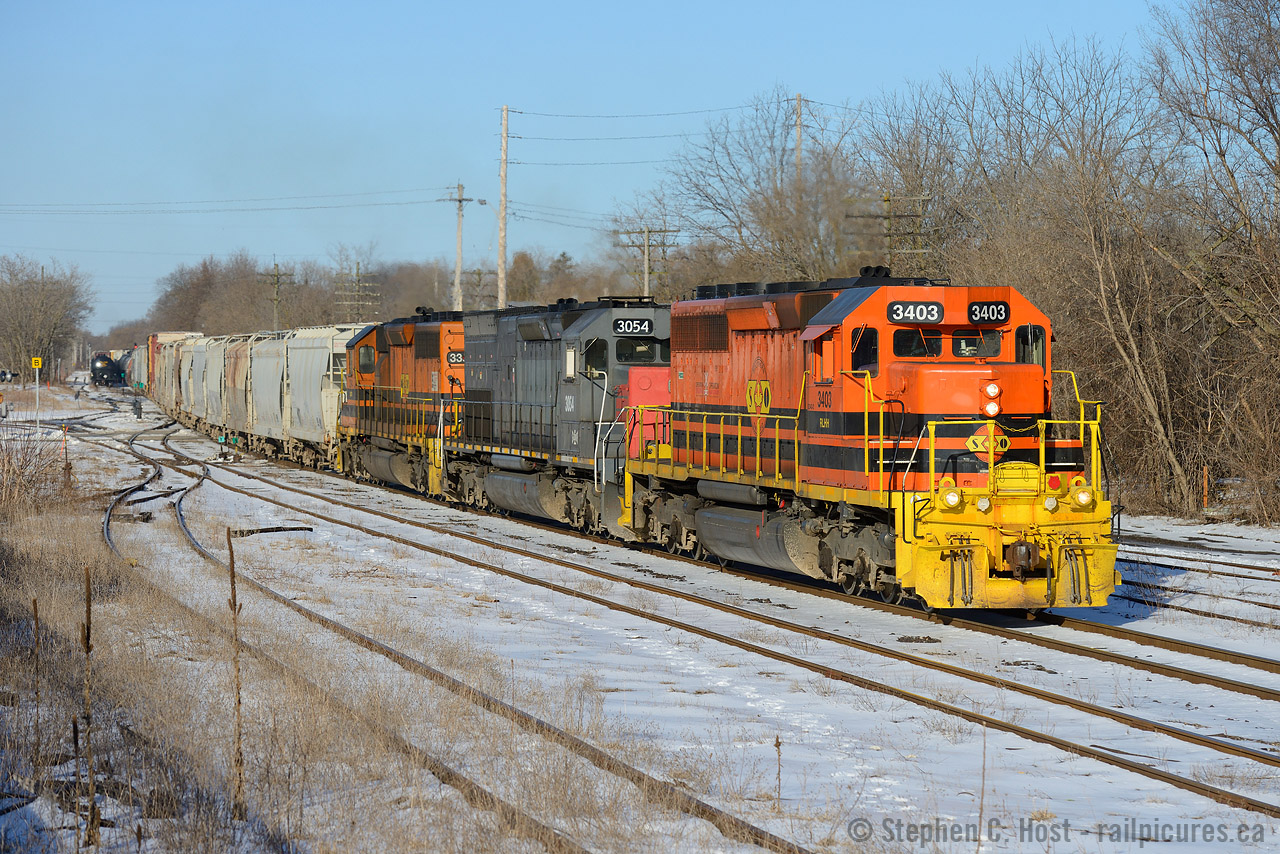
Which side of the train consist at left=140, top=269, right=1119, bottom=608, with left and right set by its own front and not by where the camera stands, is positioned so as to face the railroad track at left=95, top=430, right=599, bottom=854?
right

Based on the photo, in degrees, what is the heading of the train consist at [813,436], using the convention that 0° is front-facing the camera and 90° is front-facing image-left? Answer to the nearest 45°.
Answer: approximately 315°

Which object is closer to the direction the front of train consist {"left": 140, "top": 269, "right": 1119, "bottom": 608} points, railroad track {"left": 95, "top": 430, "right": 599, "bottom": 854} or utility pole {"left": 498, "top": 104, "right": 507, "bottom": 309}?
the railroad track

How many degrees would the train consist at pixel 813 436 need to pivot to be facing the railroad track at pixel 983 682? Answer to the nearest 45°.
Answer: approximately 45° to its right

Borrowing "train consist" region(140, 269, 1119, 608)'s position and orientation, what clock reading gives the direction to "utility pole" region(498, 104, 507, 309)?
The utility pole is roughly at 7 o'clock from the train consist.
